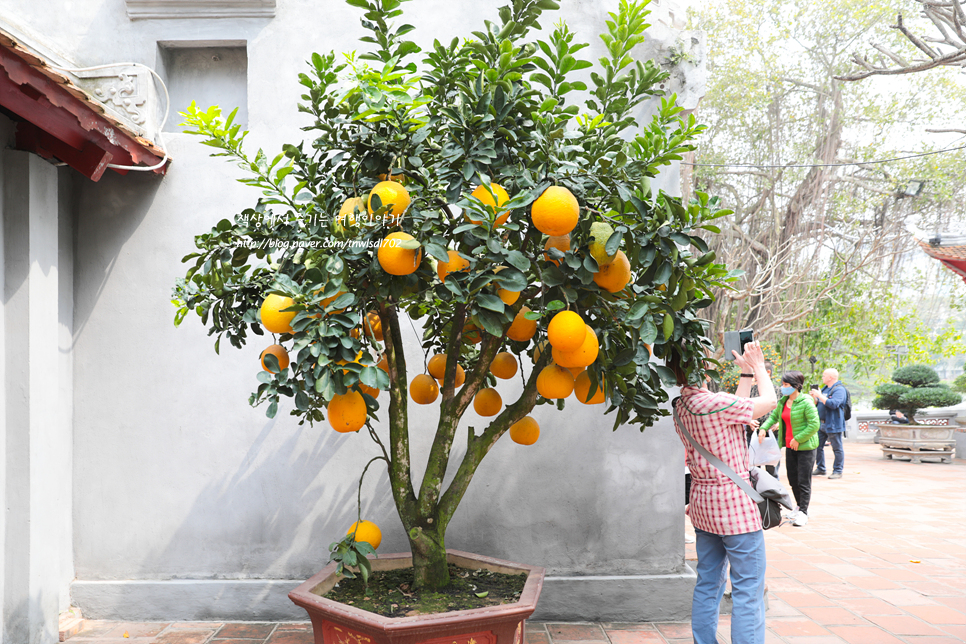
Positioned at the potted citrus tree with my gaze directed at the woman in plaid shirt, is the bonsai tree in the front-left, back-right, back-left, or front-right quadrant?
front-left

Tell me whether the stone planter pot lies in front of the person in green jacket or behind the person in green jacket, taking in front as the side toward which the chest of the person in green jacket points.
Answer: behind

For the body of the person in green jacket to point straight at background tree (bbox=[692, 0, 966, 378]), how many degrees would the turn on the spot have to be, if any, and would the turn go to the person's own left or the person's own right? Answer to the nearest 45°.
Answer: approximately 135° to the person's own right

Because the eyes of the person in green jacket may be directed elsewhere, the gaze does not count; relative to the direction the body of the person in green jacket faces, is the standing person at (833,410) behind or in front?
behind

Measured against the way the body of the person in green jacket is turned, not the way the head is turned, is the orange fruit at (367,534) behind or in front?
in front

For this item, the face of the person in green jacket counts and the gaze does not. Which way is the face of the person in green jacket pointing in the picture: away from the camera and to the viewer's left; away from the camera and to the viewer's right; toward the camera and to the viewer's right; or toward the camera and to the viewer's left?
toward the camera and to the viewer's left

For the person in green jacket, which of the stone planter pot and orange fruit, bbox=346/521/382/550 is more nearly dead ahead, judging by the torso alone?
the orange fruit

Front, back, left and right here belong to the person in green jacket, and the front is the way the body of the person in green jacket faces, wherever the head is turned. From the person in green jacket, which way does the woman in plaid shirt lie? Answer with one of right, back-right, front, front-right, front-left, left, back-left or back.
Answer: front-left

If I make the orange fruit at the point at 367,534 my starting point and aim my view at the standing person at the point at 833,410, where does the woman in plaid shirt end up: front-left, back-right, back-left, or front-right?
front-right

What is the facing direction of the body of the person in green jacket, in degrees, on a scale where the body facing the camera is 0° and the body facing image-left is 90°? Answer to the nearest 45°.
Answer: approximately 45°

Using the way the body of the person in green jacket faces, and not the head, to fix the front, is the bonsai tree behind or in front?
behind

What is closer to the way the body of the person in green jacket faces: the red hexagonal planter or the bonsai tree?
the red hexagonal planter
